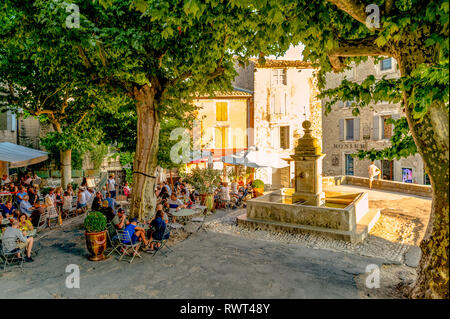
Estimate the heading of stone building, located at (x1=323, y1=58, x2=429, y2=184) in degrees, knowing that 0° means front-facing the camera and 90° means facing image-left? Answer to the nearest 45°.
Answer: approximately 0°

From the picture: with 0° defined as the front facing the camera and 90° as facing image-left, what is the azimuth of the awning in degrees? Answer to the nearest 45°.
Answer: approximately 315°

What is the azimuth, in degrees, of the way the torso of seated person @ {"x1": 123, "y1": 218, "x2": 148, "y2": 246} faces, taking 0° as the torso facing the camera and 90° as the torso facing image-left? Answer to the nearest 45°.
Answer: approximately 270°

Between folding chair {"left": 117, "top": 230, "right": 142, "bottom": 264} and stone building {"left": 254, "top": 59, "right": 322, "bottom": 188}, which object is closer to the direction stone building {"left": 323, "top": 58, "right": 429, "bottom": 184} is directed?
the folding chair

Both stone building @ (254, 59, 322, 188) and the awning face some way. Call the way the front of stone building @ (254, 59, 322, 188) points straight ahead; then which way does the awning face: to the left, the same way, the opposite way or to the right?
to the left
